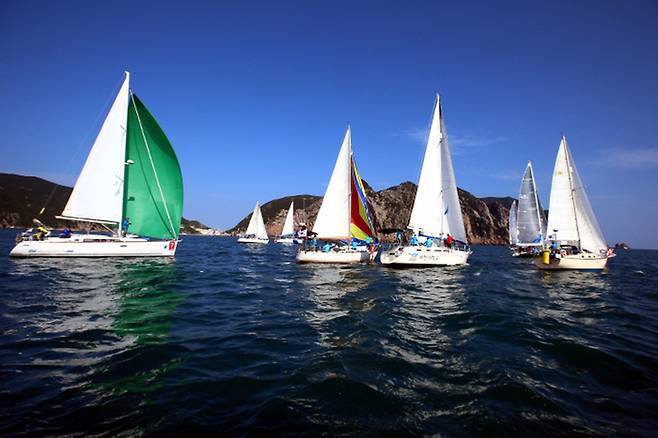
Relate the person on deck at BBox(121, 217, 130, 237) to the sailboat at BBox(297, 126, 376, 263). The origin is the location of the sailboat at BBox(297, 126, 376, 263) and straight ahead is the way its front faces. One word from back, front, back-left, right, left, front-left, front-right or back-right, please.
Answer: back

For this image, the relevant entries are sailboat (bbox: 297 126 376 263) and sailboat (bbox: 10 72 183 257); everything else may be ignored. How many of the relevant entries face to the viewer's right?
2

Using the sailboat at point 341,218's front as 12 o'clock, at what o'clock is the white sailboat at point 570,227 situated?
The white sailboat is roughly at 12 o'clock from the sailboat.

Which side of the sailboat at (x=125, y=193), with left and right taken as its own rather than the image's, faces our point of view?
right

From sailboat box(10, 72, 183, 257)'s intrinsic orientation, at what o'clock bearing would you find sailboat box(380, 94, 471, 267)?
sailboat box(380, 94, 471, 267) is roughly at 1 o'clock from sailboat box(10, 72, 183, 257).

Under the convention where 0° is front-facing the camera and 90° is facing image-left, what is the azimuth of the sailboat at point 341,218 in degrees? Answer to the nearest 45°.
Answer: approximately 270°

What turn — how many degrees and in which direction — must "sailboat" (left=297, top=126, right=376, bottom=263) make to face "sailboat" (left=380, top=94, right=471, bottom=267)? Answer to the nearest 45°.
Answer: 0° — it already faces it

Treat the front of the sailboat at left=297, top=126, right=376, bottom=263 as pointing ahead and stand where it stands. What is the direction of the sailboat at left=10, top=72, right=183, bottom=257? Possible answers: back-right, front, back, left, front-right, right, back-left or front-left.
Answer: back

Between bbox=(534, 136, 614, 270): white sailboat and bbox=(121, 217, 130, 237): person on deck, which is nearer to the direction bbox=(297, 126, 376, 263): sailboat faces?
the white sailboat
